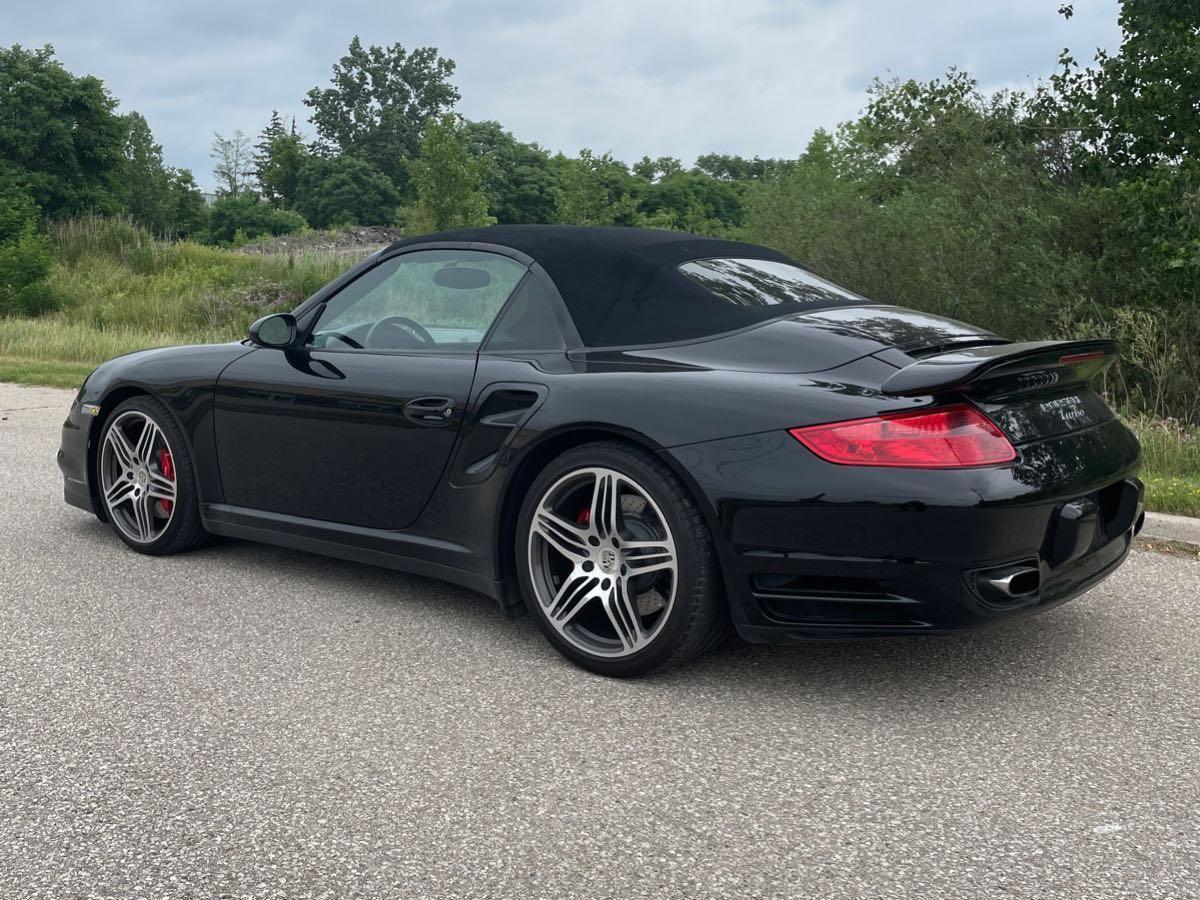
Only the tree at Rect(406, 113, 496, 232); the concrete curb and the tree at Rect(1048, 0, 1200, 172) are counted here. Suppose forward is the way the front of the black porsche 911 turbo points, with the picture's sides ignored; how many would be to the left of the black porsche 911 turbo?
0

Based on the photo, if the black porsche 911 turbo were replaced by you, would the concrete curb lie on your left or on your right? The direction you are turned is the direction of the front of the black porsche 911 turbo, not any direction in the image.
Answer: on your right

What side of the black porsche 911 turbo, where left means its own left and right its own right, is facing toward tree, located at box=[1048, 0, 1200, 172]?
right

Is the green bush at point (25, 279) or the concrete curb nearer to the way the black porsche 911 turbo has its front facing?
the green bush

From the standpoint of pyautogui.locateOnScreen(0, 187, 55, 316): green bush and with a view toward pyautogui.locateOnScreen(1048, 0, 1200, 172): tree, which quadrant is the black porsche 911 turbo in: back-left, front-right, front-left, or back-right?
front-right

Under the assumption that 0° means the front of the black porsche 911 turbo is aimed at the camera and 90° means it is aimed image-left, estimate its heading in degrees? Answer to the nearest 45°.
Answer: approximately 135°

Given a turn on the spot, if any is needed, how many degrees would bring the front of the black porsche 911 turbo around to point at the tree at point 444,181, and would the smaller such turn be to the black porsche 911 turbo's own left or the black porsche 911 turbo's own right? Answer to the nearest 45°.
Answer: approximately 45° to the black porsche 911 turbo's own right

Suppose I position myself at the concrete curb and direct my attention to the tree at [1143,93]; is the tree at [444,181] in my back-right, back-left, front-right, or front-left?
front-left

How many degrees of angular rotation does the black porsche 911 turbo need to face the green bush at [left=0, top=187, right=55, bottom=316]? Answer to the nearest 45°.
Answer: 0° — it already faces it

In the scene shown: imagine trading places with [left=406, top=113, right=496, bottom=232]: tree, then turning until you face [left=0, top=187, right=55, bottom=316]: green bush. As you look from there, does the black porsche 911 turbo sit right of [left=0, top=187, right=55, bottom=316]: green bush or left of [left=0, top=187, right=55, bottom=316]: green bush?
left

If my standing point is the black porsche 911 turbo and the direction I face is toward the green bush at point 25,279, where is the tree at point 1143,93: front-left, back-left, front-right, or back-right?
front-right
